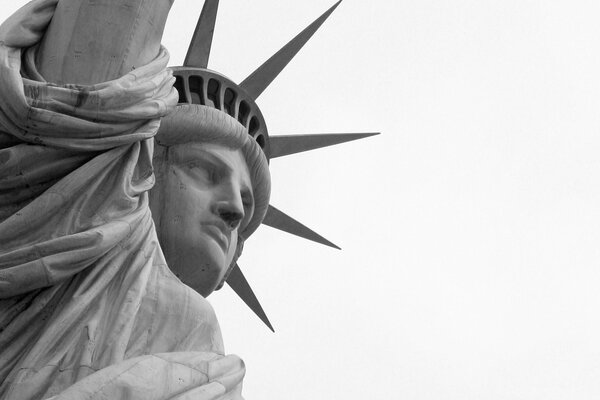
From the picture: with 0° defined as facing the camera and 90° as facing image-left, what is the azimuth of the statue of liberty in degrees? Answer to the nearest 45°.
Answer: approximately 315°
